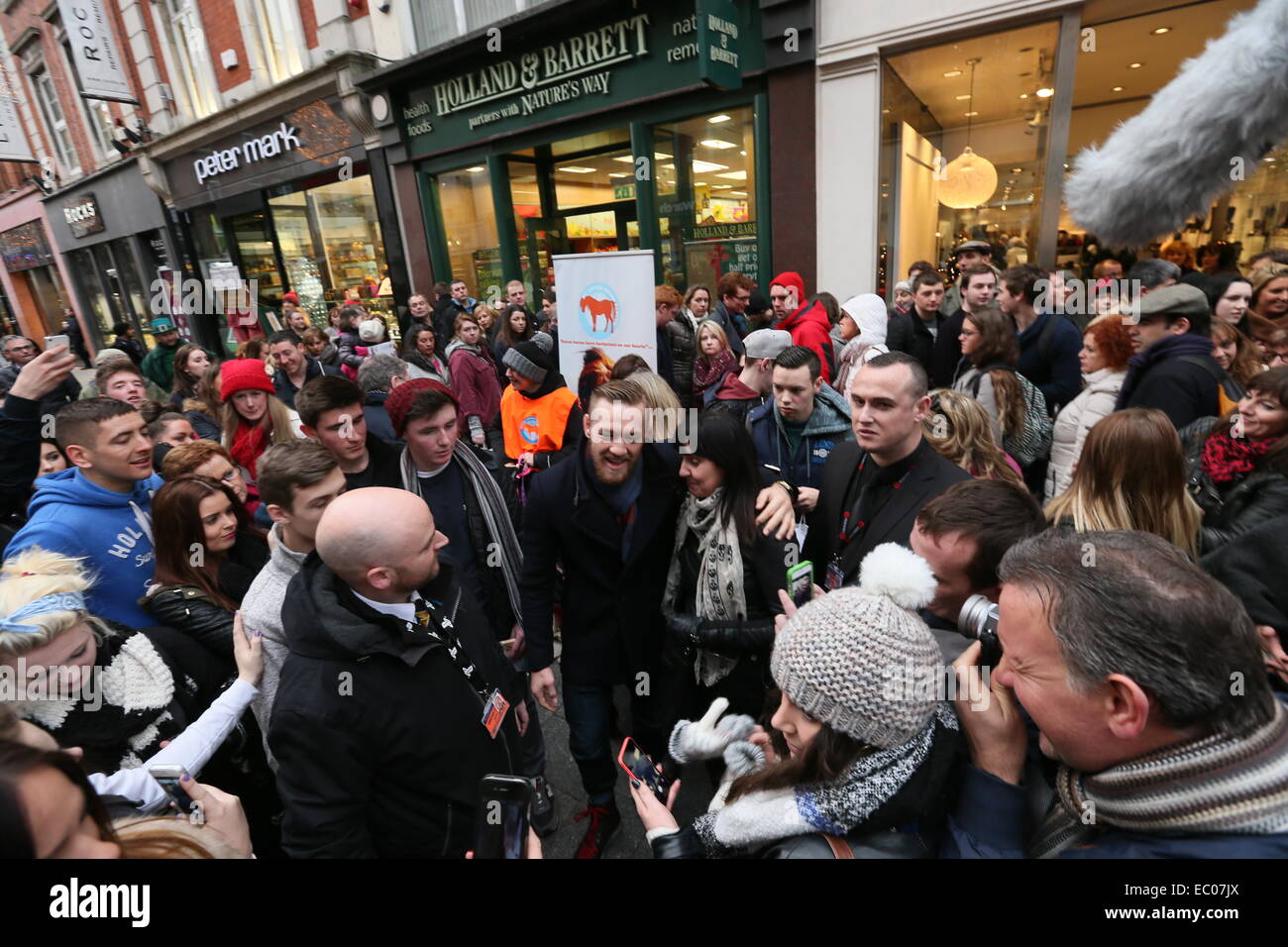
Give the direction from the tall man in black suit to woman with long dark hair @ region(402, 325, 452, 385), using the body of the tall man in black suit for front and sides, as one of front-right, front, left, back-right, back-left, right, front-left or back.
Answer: right

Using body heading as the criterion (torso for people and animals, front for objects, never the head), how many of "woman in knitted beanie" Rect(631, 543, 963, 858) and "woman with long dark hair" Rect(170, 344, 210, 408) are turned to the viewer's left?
1

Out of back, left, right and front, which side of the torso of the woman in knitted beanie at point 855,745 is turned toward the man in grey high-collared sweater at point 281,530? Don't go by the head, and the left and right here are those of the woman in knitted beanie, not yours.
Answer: front

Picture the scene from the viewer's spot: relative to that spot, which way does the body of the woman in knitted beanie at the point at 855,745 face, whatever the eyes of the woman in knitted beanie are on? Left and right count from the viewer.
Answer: facing to the left of the viewer

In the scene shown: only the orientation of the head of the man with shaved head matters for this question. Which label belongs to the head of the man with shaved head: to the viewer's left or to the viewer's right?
to the viewer's right

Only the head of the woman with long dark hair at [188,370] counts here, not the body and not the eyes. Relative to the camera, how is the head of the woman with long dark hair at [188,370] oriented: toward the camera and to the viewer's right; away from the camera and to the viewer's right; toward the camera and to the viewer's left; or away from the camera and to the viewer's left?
toward the camera and to the viewer's right

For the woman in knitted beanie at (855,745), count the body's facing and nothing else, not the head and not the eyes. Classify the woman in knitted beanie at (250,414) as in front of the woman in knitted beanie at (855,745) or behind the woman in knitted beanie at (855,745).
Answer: in front

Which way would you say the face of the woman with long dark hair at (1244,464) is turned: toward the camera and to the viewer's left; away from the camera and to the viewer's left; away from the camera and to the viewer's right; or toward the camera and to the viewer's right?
toward the camera and to the viewer's left
